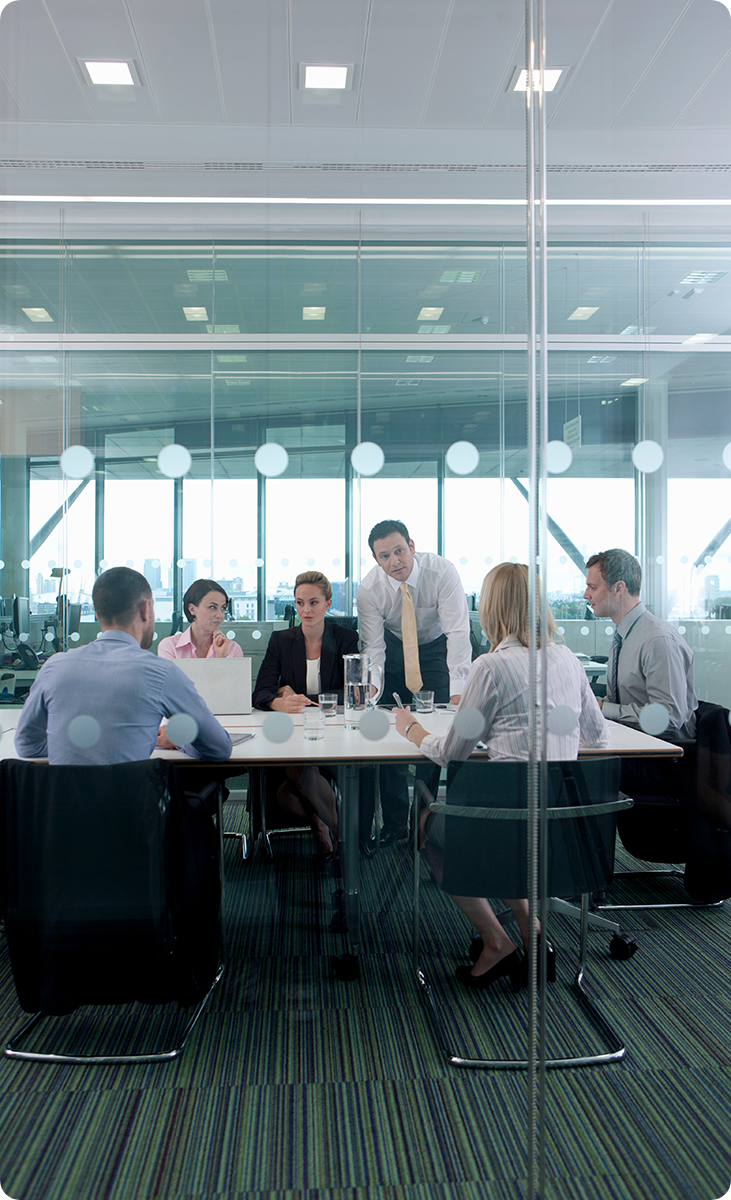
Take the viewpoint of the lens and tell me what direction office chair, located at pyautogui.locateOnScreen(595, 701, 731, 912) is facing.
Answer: facing to the left of the viewer

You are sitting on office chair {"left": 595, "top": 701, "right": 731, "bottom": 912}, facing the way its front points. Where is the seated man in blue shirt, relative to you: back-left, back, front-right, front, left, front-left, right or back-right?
front-left

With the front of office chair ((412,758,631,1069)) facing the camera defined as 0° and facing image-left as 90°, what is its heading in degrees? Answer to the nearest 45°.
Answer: approximately 180°

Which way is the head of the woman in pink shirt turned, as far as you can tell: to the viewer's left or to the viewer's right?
to the viewer's right

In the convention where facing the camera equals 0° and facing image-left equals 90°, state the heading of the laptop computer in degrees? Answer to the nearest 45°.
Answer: approximately 180°

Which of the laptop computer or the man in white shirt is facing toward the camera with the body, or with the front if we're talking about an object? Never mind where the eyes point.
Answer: the man in white shirt

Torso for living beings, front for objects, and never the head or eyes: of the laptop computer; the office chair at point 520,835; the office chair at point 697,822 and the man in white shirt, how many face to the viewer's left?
1

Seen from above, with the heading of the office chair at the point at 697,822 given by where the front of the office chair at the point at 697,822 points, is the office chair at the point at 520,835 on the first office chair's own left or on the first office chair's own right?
on the first office chair's own left

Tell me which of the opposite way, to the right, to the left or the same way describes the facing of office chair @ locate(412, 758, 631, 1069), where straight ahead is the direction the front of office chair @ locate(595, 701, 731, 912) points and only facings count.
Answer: to the right

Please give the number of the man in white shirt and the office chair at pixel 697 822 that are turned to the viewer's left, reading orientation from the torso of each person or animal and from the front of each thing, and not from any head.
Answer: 1

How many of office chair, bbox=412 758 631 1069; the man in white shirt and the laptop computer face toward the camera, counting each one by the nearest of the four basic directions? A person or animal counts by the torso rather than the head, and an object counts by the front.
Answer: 1

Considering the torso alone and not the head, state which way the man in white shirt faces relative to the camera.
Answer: toward the camera

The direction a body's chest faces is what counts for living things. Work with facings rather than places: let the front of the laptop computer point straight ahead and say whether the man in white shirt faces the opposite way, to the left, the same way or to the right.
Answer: the opposite way
